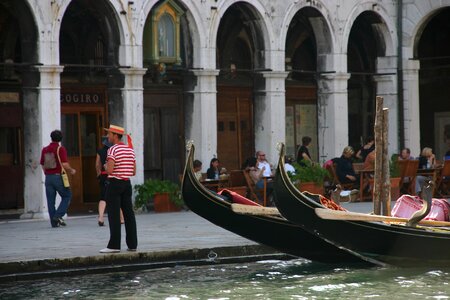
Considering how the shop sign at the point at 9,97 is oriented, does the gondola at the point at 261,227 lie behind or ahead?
ahead

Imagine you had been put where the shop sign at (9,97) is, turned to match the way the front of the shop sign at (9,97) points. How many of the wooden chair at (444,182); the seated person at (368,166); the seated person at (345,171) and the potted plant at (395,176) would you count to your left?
4

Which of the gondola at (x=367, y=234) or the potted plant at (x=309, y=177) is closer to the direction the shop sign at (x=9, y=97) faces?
the gondola

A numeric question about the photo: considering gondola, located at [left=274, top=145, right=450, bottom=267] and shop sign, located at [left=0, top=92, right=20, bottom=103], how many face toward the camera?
1

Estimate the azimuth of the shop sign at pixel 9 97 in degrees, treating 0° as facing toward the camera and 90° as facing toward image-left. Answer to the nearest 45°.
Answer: approximately 0°

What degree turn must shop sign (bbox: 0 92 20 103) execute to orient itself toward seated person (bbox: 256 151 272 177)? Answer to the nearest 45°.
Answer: approximately 90° to its left
